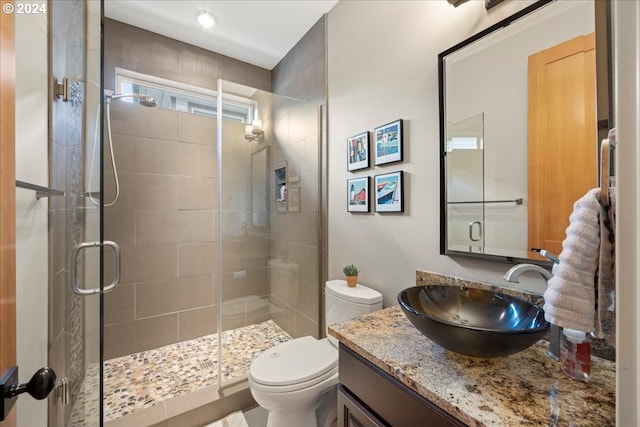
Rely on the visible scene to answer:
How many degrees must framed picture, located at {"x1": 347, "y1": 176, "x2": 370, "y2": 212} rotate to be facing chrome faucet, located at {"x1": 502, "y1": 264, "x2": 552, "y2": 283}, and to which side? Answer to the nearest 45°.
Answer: approximately 90° to its left

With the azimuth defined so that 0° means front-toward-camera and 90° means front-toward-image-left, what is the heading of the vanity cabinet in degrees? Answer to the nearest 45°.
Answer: approximately 45°

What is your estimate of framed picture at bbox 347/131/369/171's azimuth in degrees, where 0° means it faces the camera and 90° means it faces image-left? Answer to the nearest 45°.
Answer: approximately 45°

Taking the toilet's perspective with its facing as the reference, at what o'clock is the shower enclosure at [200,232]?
The shower enclosure is roughly at 3 o'clock from the toilet.

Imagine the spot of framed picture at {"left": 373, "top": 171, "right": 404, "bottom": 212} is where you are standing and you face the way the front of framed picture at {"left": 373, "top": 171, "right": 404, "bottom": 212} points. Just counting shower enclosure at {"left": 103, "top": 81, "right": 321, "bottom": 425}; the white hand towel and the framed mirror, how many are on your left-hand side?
2

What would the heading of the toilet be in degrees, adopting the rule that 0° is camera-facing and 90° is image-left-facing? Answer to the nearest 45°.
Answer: approximately 45°

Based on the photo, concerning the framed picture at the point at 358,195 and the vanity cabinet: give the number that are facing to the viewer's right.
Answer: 0

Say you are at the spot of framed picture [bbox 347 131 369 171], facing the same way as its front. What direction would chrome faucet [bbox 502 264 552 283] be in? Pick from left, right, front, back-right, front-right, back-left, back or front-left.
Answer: left

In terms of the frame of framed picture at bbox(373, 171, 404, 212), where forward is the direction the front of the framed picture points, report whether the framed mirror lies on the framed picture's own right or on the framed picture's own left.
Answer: on the framed picture's own left
